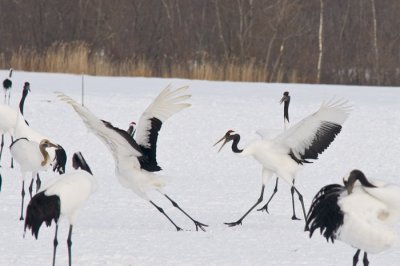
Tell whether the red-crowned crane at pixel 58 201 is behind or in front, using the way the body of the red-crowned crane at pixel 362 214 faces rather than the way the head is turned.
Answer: behind

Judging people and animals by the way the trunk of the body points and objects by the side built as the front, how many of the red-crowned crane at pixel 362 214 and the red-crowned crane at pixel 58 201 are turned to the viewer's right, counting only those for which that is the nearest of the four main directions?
2

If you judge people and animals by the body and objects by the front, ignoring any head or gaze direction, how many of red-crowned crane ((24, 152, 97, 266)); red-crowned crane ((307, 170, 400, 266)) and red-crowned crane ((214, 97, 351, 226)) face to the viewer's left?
1

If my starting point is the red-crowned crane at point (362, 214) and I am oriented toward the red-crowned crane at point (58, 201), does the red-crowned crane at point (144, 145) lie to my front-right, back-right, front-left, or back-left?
front-right

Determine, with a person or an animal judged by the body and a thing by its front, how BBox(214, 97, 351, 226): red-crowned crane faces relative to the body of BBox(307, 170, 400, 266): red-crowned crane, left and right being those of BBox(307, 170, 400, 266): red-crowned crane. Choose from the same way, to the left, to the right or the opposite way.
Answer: the opposite way

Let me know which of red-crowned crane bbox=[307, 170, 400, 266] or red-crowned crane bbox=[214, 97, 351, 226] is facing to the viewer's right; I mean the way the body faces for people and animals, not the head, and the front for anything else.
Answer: red-crowned crane bbox=[307, 170, 400, 266]

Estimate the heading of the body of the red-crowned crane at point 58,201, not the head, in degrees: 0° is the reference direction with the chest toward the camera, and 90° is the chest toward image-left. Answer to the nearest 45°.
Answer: approximately 270°

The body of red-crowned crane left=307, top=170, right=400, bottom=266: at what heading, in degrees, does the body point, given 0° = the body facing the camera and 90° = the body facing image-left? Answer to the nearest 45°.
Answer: approximately 270°

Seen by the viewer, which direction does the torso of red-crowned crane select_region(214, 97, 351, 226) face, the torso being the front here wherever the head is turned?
to the viewer's left
